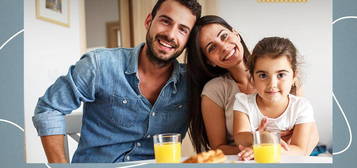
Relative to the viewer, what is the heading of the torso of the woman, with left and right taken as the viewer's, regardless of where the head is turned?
facing the viewer and to the right of the viewer

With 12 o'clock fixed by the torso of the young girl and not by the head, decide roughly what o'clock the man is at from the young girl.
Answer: The man is roughly at 3 o'clock from the young girl.

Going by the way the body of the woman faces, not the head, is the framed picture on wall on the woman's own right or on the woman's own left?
on the woman's own right

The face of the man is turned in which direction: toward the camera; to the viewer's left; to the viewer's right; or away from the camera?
toward the camera

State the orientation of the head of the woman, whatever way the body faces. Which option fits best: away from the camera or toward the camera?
toward the camera

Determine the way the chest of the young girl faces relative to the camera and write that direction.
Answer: toward the camera

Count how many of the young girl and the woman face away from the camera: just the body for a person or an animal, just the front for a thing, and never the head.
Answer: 0
